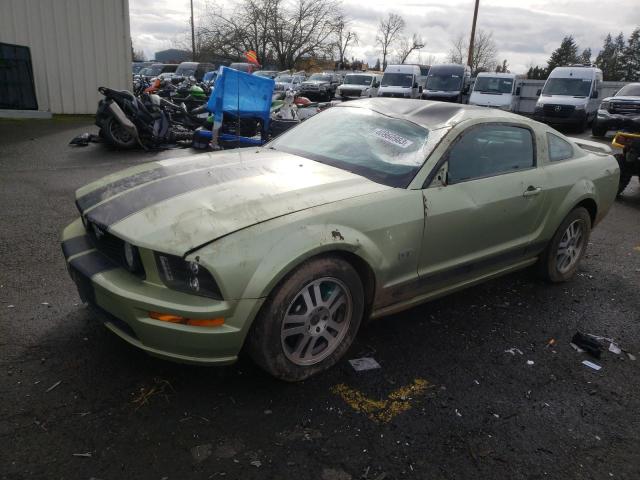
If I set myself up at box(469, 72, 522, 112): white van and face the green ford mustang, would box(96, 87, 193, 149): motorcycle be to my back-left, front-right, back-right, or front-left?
front-right

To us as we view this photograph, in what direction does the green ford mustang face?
facing the viewer and to the left of the viewer

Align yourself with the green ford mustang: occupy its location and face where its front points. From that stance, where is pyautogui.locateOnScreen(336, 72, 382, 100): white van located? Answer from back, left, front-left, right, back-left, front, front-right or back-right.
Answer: back-right

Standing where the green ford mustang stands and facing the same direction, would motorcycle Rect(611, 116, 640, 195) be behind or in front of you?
behind

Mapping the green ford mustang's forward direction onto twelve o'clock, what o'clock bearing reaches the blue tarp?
The blue tarp is roughly at 4 o'clock from the green ford mustang.

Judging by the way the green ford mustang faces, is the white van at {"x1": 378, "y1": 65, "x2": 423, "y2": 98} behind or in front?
behind

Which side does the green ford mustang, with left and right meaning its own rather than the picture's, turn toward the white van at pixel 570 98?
back

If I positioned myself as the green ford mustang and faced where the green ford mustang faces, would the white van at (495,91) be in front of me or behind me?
behind

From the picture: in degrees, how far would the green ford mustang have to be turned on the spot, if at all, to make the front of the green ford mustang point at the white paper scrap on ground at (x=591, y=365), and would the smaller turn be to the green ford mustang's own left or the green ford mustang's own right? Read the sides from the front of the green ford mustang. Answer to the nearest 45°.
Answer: approximately 135° to the green ford mustang's own left

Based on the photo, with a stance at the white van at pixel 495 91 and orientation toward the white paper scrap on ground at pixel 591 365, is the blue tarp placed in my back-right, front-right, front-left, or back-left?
front-right

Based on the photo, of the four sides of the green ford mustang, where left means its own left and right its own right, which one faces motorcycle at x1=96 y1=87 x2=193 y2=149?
right

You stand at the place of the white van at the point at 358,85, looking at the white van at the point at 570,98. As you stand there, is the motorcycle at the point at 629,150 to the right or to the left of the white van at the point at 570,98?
right

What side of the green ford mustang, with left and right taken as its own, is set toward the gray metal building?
right
